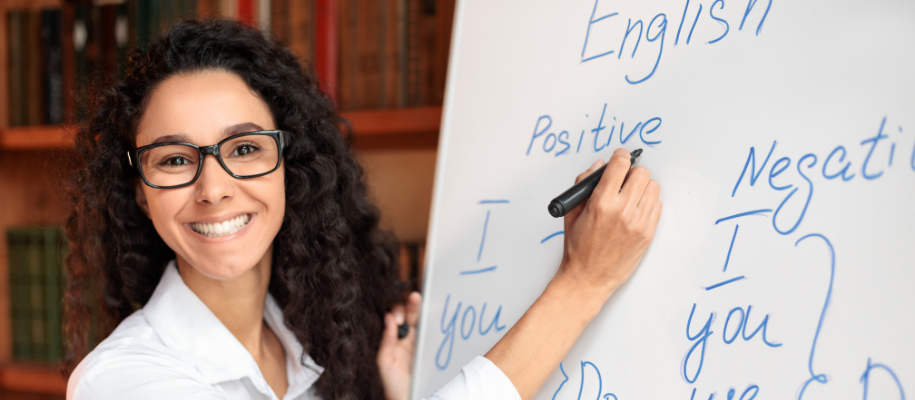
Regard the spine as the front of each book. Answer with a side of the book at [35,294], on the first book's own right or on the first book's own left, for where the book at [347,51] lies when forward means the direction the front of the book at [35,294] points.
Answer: on the first book's own left

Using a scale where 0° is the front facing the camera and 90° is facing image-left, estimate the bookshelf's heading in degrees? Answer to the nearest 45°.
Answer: approximately 0°

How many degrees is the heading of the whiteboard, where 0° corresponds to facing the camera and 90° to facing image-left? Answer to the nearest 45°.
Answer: approximately 45°

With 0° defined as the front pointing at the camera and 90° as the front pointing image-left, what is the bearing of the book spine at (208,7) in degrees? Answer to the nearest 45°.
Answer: approximately 0°

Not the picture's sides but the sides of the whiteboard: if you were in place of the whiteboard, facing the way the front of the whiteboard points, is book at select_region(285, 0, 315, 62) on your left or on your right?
on your right

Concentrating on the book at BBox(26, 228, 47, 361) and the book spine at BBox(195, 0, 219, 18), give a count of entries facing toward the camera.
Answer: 2
